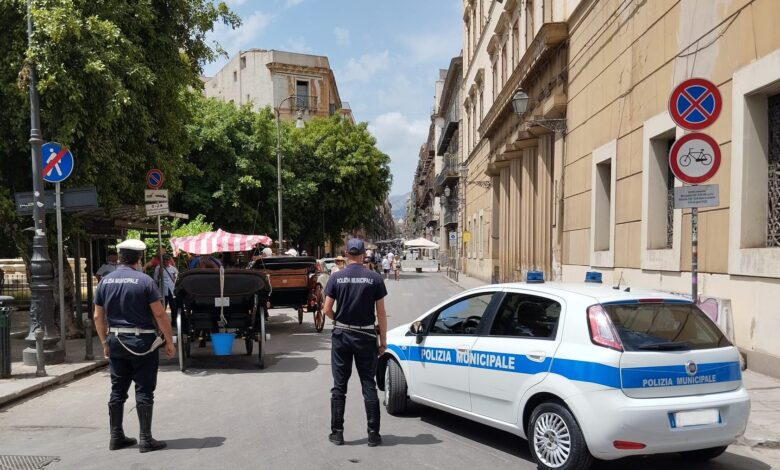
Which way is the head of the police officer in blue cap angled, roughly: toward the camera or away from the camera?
away from the camera

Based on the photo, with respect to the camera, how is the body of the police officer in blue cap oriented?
away from the camera

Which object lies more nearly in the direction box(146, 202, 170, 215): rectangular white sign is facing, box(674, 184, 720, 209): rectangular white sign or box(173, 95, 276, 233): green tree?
the rectangular white sign

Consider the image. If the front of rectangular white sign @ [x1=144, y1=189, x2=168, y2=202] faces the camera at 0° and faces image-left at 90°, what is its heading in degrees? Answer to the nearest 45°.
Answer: approximately 0°

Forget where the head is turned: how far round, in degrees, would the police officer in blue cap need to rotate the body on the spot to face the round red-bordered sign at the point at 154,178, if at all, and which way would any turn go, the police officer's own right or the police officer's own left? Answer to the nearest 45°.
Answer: approximately 45° to the police officer's own left

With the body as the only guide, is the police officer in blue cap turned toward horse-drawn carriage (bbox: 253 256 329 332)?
yes

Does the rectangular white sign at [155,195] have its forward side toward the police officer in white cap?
yes

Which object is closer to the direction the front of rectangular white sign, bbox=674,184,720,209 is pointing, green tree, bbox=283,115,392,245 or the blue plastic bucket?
the blue plastic bucket

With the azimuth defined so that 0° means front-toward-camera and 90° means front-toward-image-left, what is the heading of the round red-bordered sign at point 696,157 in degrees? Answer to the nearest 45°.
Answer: approximately 0°

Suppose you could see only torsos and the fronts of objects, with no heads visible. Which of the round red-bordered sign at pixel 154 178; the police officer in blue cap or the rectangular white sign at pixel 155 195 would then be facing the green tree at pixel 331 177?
the police officer in blue cap
